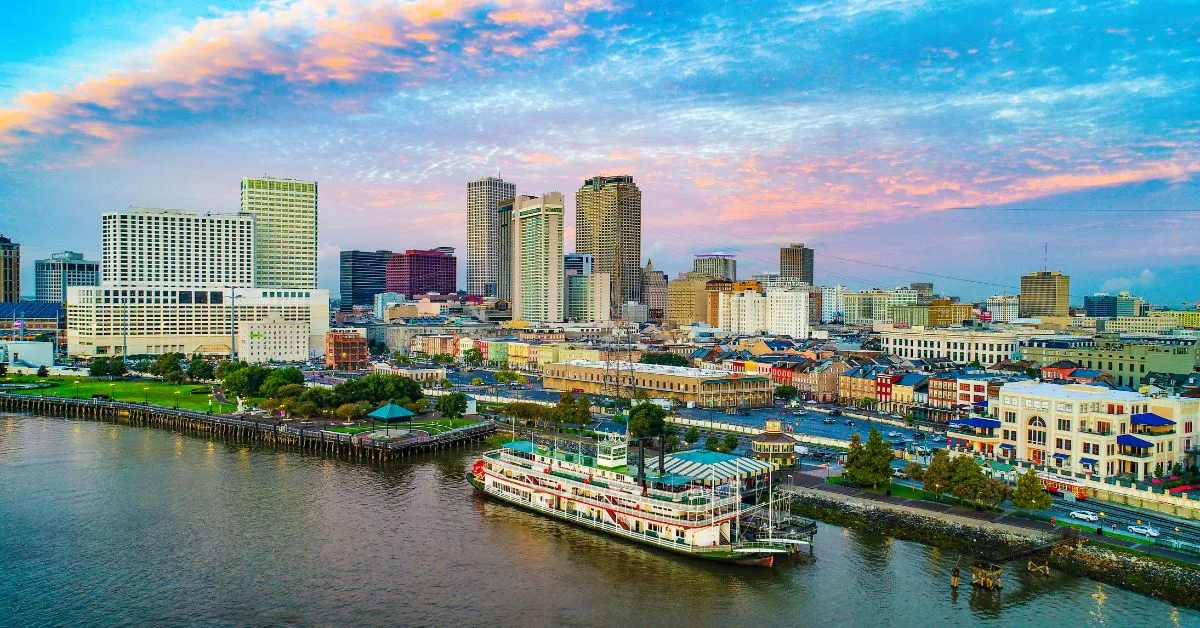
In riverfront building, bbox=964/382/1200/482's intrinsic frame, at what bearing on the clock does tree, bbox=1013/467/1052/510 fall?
The tree is roughly at 11 o'clock from the riverfront building.

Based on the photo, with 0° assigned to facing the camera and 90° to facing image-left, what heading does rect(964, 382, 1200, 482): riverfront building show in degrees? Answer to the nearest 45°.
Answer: approximately 45°

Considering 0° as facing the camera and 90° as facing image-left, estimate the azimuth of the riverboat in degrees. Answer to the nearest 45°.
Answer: approximately 315°

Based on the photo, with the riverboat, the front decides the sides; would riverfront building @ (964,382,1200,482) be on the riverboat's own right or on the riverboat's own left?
on the riverboat's own left

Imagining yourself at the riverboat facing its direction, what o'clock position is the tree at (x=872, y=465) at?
The tree is roughly at 10 o'clock from the riverboat.

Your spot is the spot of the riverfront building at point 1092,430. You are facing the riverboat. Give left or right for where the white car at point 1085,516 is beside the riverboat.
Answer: left
